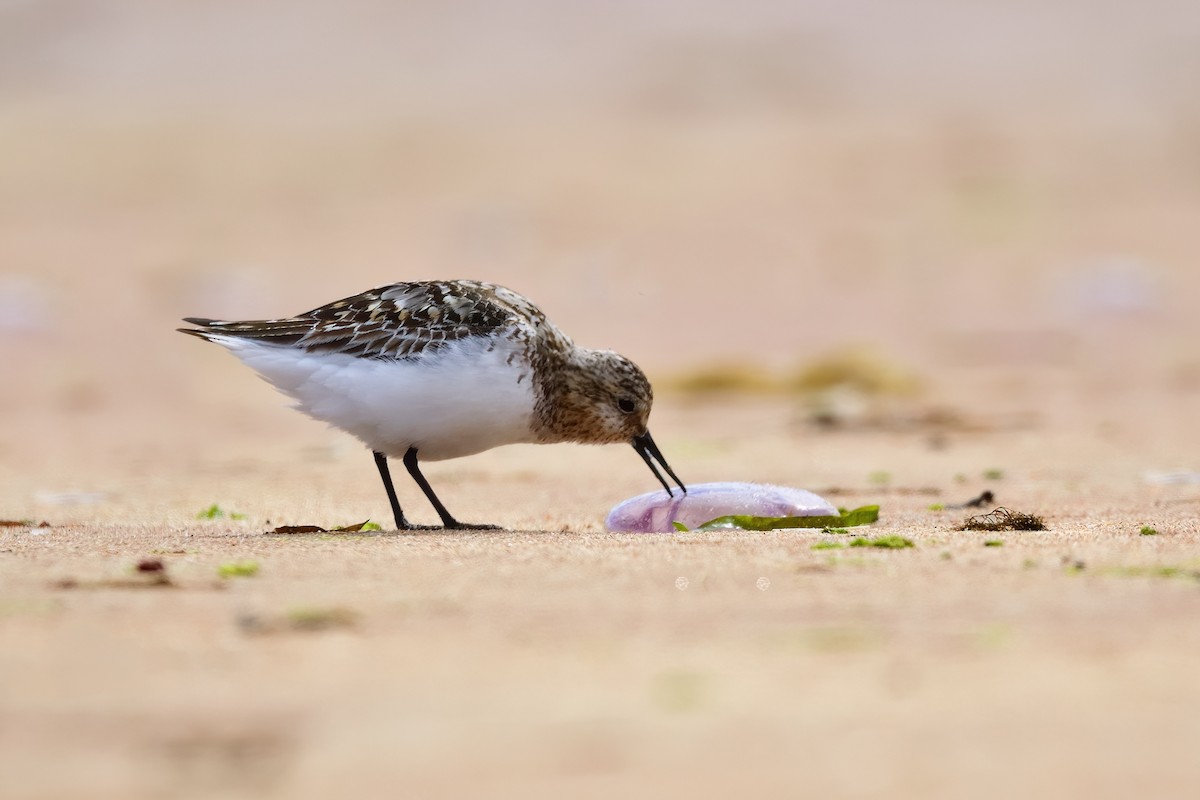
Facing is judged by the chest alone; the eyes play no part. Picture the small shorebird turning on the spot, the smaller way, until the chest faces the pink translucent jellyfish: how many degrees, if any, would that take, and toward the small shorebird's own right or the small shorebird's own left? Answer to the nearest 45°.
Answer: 0° — it already faces it

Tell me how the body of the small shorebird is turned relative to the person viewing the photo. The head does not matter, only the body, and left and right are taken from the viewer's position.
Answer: facing to the right of the viewer
